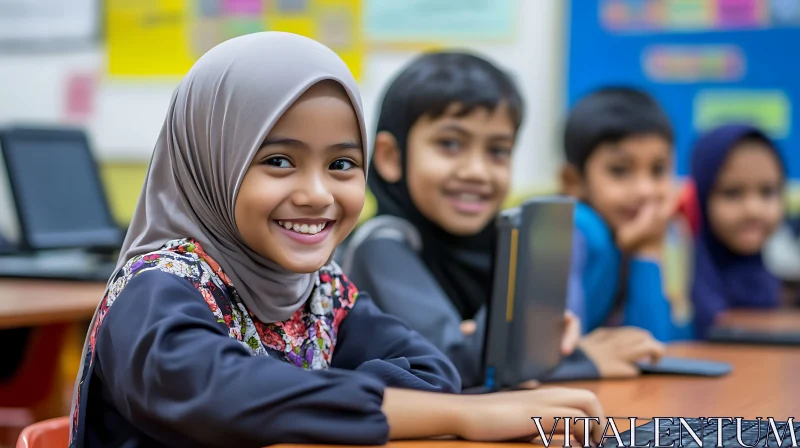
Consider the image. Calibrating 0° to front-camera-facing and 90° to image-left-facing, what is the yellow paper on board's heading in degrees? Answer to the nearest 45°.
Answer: approximately 0°

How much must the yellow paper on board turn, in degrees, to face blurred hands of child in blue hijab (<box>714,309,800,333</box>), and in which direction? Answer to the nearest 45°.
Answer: approximately 45° to its left

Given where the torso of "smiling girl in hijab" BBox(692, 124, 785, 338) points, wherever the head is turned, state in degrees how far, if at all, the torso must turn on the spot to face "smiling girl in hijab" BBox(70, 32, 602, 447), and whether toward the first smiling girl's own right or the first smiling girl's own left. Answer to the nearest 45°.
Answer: approximately 45° to the first smiling girl's own right

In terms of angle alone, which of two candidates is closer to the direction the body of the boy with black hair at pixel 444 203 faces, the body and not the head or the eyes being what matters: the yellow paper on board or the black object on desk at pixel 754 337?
the black object on desk

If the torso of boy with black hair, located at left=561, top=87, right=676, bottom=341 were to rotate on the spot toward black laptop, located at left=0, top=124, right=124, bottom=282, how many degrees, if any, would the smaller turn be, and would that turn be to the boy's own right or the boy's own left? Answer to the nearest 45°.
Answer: approximately 135° to the boy's own right

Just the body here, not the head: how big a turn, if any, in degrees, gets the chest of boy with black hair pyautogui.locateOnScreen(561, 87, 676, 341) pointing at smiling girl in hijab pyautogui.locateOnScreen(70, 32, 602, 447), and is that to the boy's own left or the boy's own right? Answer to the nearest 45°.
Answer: approximately 45° to the boy's own right

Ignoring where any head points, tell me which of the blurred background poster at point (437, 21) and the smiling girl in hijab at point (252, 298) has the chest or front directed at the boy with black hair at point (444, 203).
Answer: the blurred background poster

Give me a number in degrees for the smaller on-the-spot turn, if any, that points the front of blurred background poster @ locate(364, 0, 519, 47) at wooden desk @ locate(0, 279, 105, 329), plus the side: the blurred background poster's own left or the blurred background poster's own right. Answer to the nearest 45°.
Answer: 0° — it already faces it

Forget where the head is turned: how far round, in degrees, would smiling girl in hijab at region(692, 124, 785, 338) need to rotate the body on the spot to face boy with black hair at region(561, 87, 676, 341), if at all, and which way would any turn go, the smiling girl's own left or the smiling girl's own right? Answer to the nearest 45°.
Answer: approximately 45° to the smiling girl's own right
